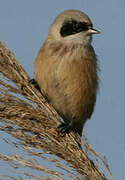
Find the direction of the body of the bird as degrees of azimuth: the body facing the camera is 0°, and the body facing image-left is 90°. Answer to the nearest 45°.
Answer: approximately 315°
